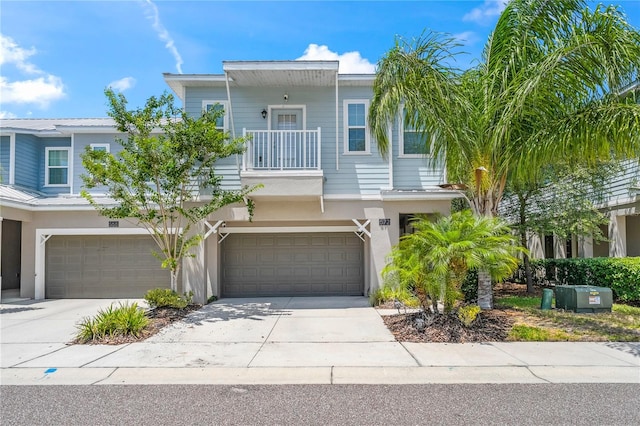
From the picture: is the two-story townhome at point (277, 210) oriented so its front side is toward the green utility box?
no

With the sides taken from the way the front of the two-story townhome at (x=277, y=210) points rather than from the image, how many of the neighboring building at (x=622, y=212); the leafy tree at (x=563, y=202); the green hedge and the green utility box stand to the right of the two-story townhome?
0

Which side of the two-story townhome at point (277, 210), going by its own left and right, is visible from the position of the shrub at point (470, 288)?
left

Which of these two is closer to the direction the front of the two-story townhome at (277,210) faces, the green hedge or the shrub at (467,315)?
the shrub

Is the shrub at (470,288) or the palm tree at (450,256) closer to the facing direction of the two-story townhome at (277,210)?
the palm tree

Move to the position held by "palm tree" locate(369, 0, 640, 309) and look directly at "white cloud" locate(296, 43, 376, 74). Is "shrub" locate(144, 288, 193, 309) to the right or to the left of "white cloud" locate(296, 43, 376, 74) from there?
left

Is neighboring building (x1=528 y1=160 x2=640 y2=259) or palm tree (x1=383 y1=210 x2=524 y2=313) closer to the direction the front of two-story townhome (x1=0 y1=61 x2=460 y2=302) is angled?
the palm tree

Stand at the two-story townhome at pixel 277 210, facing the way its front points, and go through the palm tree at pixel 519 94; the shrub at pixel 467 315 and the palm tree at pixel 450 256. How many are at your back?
0

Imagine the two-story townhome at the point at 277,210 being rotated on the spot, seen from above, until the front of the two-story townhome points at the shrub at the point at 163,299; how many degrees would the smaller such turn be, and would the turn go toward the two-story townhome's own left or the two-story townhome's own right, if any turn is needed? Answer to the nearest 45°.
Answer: approximately 45° to the two-story townhome's own right

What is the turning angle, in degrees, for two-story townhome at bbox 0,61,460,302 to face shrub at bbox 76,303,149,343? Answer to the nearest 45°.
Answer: approximately 45° to its right

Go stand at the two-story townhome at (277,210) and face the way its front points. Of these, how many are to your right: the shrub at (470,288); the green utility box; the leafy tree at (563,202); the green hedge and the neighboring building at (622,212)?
0

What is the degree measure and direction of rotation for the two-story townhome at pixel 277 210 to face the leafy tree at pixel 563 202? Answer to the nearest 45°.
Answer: approximately 90° to its left

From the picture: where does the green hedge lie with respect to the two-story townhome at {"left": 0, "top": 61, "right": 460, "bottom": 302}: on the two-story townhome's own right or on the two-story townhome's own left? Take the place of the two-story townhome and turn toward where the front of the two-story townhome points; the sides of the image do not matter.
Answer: on the two-story townhome's own left

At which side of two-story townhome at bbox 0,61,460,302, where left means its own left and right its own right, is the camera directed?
front
